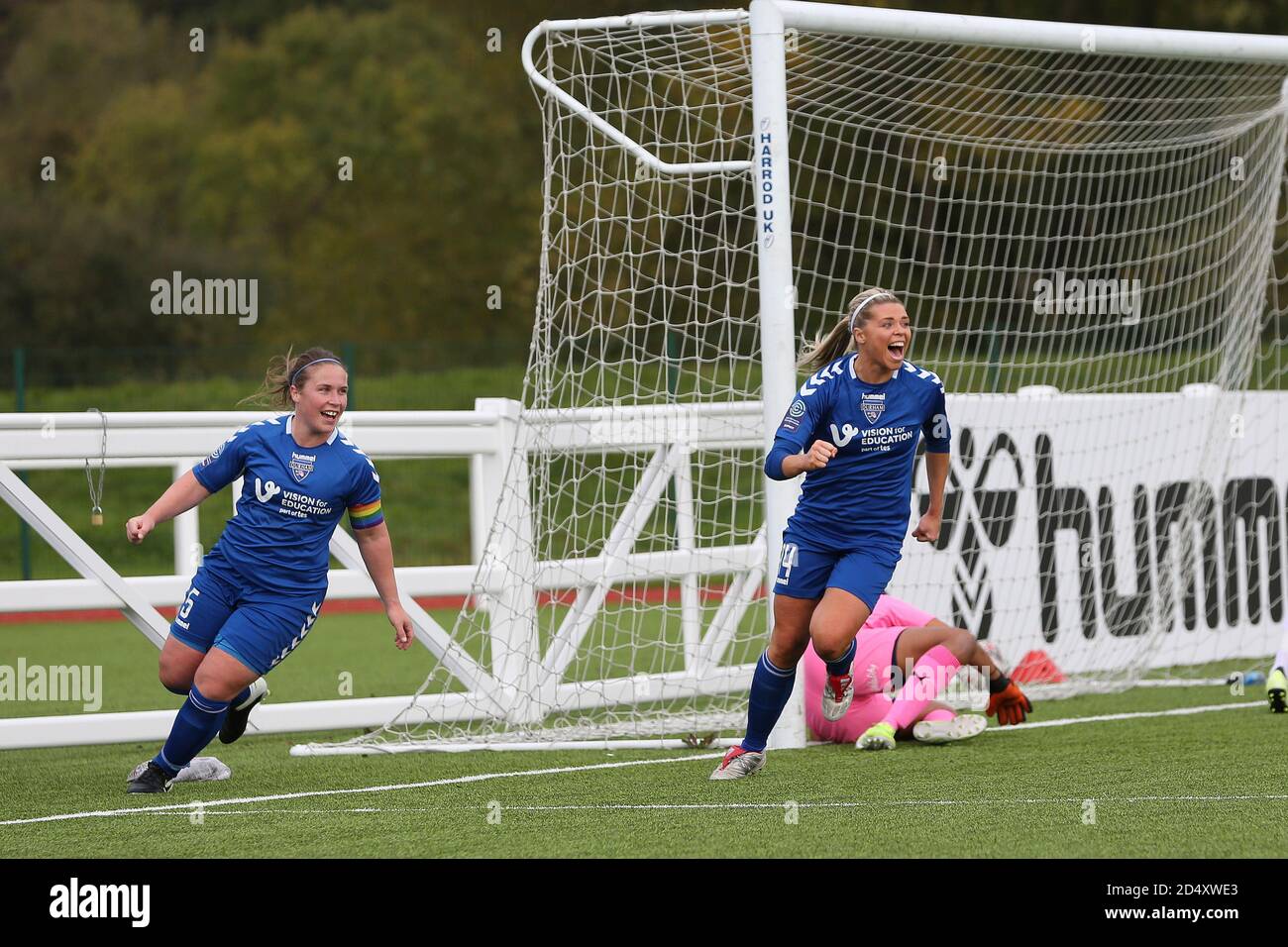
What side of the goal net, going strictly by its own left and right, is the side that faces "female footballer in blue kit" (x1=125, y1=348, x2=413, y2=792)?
right

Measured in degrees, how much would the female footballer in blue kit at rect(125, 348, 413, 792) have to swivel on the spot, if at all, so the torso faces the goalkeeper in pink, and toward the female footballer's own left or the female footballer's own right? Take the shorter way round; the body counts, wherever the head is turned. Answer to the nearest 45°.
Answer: approximately 90° to the female footballer's own left

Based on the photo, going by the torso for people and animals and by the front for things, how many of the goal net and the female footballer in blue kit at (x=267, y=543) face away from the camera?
0

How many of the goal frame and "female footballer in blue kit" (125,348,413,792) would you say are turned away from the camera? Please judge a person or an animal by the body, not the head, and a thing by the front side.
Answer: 0

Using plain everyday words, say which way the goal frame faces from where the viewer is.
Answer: facing the viewer and to the right of the viewer

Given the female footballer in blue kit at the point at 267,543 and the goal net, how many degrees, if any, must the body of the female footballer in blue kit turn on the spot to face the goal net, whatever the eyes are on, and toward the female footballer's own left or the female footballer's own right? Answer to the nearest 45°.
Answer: approximately 135° to the female footballer's own left
